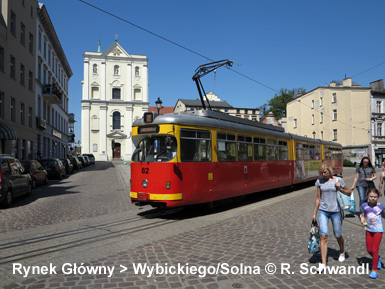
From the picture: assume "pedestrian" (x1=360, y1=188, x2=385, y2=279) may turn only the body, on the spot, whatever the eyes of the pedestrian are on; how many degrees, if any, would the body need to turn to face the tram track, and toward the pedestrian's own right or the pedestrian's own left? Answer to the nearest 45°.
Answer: approximately 90° to the pedestrian's own right

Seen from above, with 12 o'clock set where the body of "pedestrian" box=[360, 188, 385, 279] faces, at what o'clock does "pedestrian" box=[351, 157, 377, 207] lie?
"pedestrian" box=[351, 157, 377, 207] is roughly at 6 o'clock from "pedestrian" box=[360, 188, 385, 279].

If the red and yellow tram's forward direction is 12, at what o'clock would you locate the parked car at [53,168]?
The parked car is roughly at 3 o'clock from the red and yellow tram.

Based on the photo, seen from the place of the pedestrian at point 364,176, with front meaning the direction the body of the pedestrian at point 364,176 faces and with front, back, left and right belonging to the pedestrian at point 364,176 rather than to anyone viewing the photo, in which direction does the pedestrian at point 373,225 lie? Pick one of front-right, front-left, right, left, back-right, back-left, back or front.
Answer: front

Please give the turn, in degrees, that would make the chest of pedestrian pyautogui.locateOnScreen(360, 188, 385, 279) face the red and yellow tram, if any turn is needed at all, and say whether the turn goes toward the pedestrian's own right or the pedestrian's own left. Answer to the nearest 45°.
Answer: approximately 135° to the pedestrian's own right

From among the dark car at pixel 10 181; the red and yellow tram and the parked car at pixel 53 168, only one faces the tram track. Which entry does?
the red and yellow tram

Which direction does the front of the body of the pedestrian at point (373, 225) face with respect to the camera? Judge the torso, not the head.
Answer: toward the camera

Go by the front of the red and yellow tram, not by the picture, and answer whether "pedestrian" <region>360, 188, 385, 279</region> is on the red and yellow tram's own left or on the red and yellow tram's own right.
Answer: on the red and yellow tram's own left

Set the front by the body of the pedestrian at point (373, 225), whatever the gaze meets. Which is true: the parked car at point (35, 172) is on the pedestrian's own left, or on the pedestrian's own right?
on the pedestrian's own right
